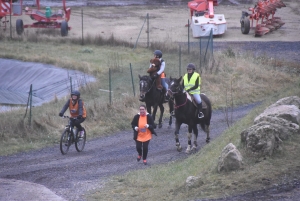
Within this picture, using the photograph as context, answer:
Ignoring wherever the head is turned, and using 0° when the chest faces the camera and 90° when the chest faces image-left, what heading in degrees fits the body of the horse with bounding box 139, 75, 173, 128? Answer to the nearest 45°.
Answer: approximately 45°

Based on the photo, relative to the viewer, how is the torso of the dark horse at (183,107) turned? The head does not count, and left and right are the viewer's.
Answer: facing the viewer and to the left of the viewer

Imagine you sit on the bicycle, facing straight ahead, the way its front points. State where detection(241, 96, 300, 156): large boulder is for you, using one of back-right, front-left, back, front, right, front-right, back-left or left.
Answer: left

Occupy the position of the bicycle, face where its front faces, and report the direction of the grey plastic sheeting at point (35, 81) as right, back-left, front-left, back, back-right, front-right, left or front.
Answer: back-right

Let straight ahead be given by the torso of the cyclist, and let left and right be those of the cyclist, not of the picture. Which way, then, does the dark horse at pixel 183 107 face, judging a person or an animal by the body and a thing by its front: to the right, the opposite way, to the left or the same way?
the same way

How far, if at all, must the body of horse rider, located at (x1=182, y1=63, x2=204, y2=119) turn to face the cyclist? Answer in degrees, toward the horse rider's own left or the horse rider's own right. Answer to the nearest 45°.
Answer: approximately 45° to the horse rider's own right

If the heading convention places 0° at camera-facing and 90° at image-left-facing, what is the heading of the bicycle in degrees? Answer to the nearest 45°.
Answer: approximately 45°

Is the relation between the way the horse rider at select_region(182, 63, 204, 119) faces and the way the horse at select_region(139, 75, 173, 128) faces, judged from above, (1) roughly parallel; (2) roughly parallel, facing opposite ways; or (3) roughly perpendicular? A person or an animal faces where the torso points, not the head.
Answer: roughly parallel

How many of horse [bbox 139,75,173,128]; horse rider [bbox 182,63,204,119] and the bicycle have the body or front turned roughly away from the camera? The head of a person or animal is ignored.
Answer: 0

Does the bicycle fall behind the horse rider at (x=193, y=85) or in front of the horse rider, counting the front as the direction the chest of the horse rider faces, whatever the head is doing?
in front

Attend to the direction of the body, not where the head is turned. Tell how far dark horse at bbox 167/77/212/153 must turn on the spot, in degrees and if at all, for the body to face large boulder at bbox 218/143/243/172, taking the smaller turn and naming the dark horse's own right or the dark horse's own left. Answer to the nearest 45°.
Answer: approximately 45° to the dark horse's own left

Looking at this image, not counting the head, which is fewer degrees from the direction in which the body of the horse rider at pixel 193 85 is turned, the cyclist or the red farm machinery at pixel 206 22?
the cyclist

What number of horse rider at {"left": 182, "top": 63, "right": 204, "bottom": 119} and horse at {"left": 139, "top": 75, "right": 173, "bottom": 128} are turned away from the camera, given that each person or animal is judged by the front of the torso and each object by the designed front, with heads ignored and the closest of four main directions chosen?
0

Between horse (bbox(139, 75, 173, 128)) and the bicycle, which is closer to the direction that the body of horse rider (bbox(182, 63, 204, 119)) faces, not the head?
the bicycle

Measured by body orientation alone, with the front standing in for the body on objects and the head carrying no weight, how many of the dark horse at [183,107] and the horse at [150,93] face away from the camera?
0

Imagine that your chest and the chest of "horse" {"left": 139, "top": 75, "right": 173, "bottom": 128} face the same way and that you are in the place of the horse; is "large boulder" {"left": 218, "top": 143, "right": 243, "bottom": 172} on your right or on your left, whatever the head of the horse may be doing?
on your left

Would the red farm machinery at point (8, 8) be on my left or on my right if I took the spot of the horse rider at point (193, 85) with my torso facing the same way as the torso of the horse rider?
on my right
